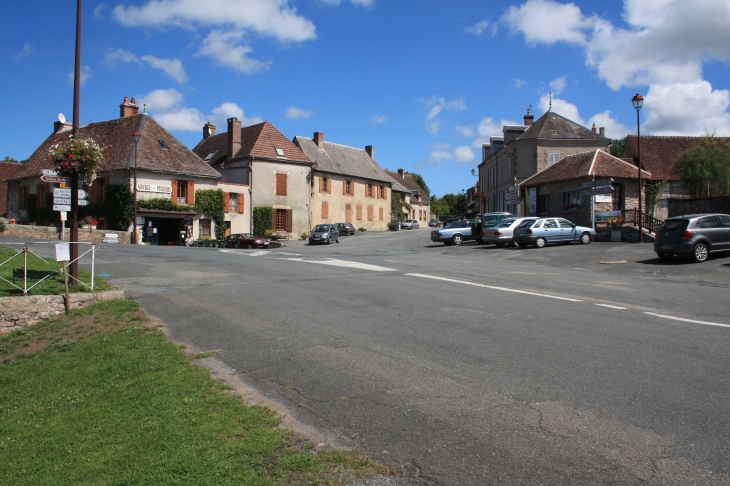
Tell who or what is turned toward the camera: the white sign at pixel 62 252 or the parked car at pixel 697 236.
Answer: the white sign

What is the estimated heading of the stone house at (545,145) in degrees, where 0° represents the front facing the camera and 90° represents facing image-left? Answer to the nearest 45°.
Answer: approximately 45°

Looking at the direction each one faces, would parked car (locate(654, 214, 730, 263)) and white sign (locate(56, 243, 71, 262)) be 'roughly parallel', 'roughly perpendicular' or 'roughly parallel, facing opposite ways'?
roughly perpendicular

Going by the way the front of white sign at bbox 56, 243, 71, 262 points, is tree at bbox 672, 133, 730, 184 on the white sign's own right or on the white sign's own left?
on the white sign's own left

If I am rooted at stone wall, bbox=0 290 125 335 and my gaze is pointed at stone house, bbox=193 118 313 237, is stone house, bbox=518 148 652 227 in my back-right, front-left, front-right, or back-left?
front-right

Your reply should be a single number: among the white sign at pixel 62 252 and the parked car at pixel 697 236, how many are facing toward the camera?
1

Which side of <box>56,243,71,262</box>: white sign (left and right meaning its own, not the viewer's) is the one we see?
front

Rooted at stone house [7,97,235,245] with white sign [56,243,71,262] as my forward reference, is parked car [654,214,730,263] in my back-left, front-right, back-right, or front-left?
front-left
